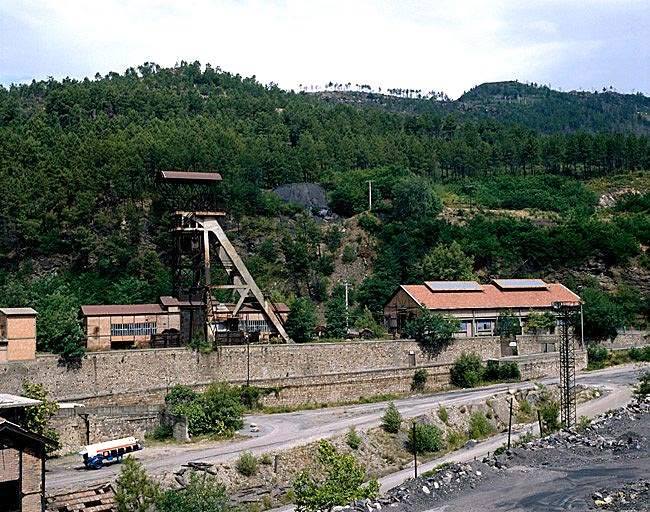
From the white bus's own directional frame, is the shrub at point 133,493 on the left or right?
on its left

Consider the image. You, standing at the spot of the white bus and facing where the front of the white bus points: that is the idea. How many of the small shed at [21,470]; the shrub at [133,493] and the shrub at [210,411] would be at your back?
1

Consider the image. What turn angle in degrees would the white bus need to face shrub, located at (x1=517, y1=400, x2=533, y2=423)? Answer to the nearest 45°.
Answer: approximately 135° to its left

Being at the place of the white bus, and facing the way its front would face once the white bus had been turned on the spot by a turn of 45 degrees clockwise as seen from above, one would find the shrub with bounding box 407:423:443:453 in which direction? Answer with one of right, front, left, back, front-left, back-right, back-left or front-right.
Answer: back

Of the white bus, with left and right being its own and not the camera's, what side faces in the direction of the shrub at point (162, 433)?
back

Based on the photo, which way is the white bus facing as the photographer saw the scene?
facing the viewer and to the left of the viewer

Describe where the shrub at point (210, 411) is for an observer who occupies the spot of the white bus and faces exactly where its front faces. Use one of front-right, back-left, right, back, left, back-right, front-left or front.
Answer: back

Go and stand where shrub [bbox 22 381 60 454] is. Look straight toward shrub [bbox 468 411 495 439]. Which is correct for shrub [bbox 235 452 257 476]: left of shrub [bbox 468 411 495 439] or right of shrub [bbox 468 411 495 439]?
right

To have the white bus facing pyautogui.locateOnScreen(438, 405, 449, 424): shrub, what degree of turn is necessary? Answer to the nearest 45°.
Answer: approximately 135° to its left

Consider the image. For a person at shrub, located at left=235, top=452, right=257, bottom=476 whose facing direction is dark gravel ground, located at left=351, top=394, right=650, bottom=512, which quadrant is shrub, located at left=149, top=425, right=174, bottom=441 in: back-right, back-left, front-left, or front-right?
back-left

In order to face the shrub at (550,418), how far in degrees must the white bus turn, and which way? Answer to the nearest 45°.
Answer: approximately 135° to its left
